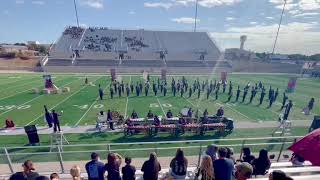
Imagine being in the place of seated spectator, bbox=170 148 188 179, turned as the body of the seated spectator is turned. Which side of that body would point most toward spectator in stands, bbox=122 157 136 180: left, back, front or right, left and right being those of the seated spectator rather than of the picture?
left

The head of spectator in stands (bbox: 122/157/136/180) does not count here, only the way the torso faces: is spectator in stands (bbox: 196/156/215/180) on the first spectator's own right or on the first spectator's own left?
on the first spectator's own right

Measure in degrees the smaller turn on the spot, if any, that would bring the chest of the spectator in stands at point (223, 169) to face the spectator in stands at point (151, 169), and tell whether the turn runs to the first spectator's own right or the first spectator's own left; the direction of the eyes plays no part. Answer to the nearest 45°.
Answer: approximately 90° to the first spectator's own left

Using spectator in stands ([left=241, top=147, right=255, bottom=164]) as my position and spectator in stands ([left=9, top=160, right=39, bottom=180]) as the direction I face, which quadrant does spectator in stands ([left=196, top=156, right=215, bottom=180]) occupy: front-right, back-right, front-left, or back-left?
front-left

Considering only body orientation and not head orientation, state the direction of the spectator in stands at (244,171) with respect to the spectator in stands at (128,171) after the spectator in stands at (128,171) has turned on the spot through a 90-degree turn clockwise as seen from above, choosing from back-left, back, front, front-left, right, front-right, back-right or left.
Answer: front-right

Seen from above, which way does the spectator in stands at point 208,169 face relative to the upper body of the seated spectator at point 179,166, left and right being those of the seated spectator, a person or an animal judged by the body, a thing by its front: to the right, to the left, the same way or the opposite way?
the same way

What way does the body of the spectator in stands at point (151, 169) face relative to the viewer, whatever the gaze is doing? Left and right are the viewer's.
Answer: facing away from the viewer

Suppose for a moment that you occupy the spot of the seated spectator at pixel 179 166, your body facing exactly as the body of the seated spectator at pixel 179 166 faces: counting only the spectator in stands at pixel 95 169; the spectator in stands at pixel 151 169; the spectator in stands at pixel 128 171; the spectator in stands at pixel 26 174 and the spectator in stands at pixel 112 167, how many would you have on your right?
0

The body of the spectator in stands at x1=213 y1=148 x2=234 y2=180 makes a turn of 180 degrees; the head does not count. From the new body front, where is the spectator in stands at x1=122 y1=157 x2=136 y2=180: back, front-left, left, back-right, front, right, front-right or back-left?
right

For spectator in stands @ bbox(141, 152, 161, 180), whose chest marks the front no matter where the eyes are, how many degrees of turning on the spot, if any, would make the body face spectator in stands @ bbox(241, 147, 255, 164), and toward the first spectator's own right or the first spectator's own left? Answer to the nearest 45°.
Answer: approximately 45° to the first spectator's own right

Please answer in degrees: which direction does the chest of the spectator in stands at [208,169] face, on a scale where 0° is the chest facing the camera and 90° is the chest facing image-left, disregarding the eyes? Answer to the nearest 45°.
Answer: approximately 180°

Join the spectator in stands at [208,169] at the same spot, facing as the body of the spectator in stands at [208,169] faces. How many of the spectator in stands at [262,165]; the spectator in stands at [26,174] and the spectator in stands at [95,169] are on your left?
2

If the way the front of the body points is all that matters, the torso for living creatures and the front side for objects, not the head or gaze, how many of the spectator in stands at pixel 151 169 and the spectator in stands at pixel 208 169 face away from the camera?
2

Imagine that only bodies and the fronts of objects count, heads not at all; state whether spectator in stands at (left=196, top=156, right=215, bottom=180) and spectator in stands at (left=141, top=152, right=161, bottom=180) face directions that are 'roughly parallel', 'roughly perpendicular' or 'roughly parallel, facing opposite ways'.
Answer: roughly parallel

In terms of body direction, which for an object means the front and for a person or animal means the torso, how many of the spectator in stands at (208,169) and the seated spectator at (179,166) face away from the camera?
2

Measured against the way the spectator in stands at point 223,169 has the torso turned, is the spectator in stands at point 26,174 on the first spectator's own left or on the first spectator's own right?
on the first spectator's own left

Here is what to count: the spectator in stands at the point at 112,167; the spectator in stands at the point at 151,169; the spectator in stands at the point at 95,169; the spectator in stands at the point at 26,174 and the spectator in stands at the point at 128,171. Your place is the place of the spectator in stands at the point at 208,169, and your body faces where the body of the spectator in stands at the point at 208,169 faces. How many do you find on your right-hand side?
0

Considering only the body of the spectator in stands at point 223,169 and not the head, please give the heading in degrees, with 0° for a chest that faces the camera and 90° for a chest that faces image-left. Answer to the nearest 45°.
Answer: approximately 180°
